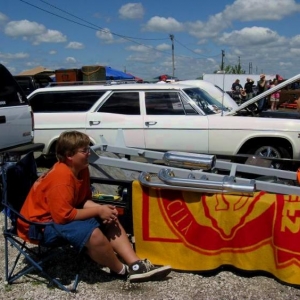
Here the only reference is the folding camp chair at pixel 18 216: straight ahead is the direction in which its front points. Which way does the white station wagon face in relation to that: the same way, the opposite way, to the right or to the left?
the same way

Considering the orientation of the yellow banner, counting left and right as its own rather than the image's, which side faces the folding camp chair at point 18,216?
right

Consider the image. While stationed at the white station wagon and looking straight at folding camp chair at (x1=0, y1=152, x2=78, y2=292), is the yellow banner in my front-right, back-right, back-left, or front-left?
front-left

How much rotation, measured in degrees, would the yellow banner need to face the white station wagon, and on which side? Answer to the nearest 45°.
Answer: approximately 180°

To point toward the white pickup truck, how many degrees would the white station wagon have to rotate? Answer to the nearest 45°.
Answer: approximately 135° to its right

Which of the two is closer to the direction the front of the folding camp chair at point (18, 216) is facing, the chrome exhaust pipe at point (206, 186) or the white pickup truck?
the chrome exhaust pipe

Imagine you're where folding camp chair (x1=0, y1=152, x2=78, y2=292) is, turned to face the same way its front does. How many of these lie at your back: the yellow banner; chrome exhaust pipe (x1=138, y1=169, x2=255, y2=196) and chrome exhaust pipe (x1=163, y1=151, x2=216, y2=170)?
0

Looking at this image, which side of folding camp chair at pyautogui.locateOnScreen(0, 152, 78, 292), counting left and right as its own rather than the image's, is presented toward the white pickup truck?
left

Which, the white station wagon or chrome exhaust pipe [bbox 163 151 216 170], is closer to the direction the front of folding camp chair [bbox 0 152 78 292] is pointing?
the chrome exhaust pipe

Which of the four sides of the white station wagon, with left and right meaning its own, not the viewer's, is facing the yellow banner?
right

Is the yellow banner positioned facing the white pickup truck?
no

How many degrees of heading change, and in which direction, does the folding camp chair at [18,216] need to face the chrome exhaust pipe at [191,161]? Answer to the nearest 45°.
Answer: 0° — it already faces it

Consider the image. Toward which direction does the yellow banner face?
toward the camera

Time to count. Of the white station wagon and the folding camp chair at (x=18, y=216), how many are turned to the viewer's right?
2

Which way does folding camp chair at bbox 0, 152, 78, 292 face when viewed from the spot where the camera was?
facing to the right of the viewer

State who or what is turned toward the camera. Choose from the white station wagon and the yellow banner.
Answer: the yellow banner

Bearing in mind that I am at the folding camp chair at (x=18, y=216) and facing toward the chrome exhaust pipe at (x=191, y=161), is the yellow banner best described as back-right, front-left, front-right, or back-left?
front-right

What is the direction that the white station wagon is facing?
to the viewer's right

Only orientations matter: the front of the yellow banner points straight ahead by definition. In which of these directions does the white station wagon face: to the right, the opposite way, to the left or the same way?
to the left
